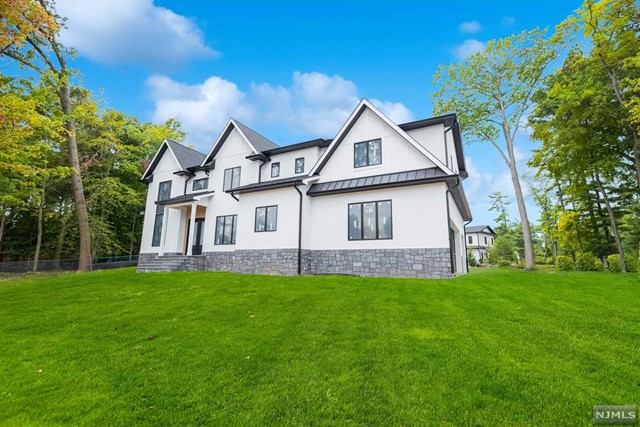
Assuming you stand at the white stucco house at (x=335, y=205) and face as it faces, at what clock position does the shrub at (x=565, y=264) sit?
The shrub is roughly at 7 o'clock from the white stucco house.

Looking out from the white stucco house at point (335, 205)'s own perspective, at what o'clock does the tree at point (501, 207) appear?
The tree is roughly at 6 o'clock from the white stucco house.

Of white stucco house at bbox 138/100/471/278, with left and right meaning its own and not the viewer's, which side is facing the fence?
right

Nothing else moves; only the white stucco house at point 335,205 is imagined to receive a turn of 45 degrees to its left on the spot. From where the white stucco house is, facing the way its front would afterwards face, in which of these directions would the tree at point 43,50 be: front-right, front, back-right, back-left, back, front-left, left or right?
right

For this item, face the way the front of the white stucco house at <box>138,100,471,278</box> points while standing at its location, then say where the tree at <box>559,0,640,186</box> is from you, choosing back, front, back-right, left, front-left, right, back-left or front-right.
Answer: back-left

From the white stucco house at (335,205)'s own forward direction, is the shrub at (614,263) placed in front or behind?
behind

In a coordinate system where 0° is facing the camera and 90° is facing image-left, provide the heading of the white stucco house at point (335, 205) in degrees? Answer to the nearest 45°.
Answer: approximately 45°

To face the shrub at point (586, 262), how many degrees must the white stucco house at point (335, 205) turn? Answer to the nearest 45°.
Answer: approximately 135° to its left
